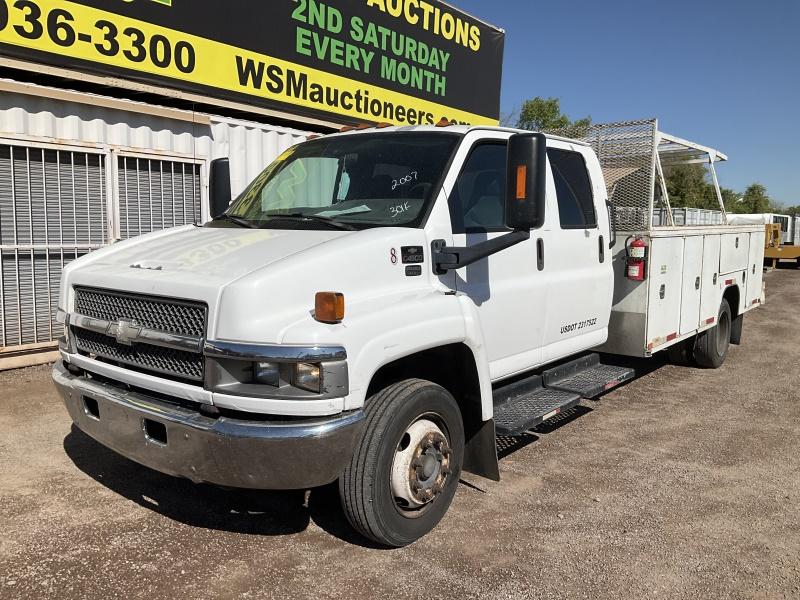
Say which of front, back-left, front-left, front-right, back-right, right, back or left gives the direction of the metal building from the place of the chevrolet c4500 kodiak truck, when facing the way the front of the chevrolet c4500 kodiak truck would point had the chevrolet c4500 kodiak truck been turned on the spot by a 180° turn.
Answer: left

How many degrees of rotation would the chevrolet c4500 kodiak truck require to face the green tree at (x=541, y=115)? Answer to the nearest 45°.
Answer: approximately 135° to its right

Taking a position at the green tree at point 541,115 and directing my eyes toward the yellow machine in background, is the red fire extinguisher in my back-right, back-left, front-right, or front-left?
front-right

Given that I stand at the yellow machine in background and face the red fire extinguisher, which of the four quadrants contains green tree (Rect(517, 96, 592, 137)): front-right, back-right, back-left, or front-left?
back-right

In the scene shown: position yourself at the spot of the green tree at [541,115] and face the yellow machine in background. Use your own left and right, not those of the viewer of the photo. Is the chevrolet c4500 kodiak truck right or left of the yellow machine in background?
right

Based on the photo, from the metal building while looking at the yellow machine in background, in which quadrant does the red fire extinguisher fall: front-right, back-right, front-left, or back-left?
front-right

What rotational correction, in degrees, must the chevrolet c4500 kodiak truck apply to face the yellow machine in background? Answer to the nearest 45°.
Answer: approximately 180°
